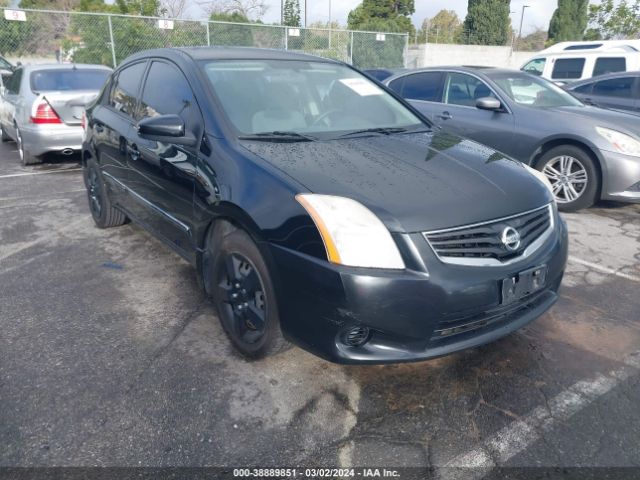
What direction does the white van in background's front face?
to the viewer's left

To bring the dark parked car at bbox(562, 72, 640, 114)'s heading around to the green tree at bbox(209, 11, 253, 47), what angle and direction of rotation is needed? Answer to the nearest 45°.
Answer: approximately 135° to its left

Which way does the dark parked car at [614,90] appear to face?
to the viewer's right

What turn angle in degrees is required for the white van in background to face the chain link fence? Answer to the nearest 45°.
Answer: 0° — it already faces it

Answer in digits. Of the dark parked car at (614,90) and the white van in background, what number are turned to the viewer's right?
1

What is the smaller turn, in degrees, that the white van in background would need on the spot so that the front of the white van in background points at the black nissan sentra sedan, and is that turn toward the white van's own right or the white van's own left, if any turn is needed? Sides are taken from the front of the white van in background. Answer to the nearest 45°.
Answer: approximately 90° to the white van's own left

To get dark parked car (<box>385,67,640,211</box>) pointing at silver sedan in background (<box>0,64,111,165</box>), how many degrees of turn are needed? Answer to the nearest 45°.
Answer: approximately 135° to its right

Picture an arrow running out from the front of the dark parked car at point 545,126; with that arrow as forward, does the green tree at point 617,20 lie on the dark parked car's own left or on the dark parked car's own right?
on the dark parked car's own left

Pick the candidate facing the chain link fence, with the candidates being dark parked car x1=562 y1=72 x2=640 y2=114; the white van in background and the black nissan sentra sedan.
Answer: the white van in background
